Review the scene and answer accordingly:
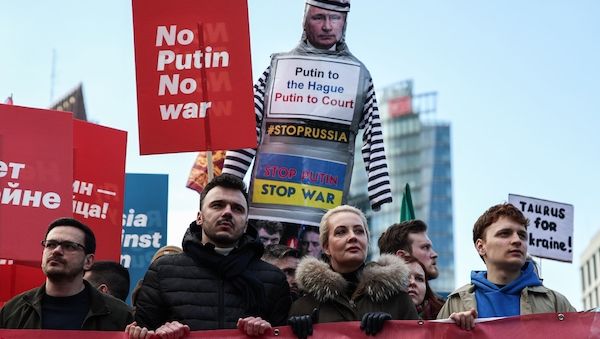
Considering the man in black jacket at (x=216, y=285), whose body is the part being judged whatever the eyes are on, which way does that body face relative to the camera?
toward the camera

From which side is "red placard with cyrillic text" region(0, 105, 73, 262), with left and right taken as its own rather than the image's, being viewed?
front

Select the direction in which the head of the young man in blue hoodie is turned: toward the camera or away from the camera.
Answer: toward the camera

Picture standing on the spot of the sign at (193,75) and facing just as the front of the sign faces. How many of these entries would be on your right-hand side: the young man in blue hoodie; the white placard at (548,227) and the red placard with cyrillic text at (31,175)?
1

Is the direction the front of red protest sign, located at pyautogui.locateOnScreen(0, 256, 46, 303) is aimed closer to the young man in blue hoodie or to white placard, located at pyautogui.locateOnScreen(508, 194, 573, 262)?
the young man in blue hoodie

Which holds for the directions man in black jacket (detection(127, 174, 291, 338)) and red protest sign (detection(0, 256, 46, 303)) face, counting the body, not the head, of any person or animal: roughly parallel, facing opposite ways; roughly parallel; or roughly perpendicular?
roughly parallel

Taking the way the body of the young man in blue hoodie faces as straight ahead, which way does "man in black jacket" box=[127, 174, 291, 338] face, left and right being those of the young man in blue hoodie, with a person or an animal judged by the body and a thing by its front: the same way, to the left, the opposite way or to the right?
the same way

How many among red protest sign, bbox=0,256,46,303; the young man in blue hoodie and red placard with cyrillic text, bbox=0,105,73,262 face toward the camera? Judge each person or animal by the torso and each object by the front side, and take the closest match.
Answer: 3

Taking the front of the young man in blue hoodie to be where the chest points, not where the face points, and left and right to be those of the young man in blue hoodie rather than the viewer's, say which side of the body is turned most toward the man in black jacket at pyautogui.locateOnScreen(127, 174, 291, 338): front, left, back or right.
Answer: right

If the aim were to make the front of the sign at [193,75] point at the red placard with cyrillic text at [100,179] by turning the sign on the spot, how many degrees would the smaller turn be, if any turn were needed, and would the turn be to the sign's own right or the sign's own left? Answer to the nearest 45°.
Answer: approximately 135° to the sign's own right

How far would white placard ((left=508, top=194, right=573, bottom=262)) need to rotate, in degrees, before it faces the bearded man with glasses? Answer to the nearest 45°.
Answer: approximately 45° to its right

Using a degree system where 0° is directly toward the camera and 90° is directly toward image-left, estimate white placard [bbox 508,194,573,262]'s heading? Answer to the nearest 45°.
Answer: approximately 0°

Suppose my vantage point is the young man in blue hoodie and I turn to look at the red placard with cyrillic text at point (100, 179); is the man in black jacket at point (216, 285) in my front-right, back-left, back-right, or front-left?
front-left
